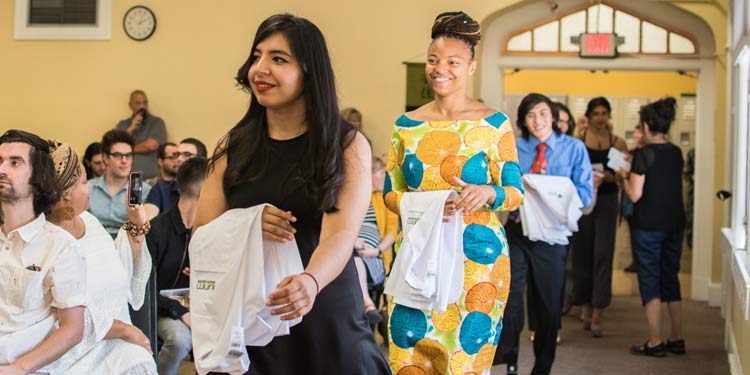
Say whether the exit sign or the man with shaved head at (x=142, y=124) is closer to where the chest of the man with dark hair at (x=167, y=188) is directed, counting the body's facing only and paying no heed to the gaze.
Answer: the exit sign

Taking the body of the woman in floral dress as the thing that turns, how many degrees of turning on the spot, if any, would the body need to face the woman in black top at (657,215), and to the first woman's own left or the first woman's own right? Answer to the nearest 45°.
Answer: approximately 180°

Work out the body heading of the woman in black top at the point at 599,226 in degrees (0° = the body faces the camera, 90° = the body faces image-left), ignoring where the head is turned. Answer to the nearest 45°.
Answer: approximately 0°

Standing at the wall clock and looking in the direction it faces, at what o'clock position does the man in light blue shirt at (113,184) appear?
The man in light blue shirt is roughly at 12 o'clock from the wall clock.

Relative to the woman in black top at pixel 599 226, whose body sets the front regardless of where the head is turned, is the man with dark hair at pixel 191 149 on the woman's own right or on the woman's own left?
on the woman's own right

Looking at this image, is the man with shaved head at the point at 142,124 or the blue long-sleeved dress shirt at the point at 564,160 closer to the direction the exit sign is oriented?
the blue long-sleeved dress shirt

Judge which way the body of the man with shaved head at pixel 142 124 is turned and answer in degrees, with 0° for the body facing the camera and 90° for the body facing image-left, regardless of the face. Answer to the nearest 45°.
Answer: approximately 0°

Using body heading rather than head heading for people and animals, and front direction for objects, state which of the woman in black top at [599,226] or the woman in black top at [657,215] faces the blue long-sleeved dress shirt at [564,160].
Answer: the woman in black top at [599,226]

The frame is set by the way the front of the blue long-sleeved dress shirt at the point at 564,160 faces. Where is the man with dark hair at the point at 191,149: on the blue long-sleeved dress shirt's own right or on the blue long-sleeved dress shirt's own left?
on the blue long-sleeved dress shirt's own right

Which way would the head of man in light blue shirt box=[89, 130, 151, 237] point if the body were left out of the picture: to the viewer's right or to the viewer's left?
to the viewer's right

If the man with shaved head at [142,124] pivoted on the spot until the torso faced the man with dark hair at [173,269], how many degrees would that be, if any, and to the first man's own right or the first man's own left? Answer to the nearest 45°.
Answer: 0° — they already face them

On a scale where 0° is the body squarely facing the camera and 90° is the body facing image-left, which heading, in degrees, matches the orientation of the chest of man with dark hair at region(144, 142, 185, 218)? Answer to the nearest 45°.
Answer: approximately 315°
